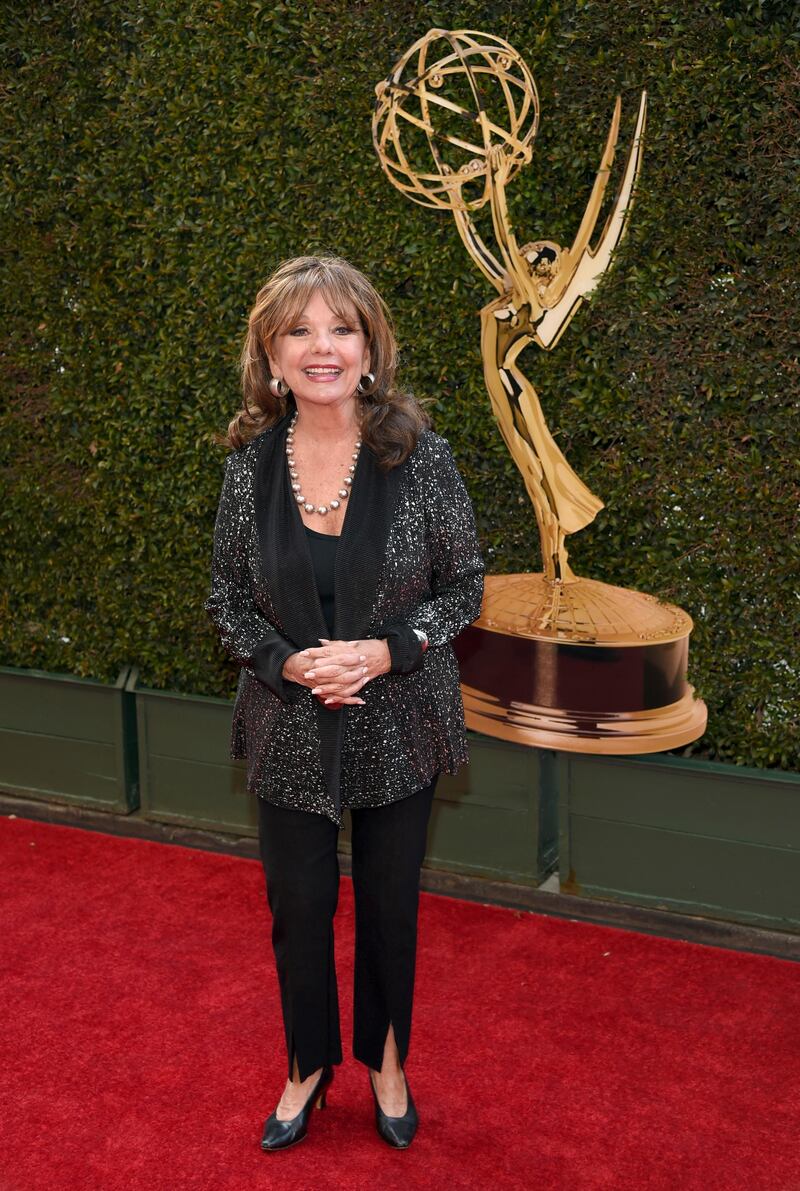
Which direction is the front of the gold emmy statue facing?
to the viewer's left

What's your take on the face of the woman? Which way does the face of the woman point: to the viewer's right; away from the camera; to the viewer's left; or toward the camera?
toward the camera

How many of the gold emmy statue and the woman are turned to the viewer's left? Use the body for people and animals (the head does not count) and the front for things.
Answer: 1

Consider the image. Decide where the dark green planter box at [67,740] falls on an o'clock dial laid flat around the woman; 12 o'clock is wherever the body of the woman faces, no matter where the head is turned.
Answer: The dark green planter box is roughly at 5 o'clock from the woman.

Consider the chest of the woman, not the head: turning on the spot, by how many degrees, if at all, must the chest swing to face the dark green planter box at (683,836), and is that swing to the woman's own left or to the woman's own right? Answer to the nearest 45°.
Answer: approximately 135° to the woman's own left

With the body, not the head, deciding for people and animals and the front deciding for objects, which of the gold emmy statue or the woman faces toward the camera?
the woman

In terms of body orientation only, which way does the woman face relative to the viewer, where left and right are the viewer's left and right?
facing the viewer

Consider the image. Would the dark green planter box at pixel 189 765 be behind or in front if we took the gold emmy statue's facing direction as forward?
in front
